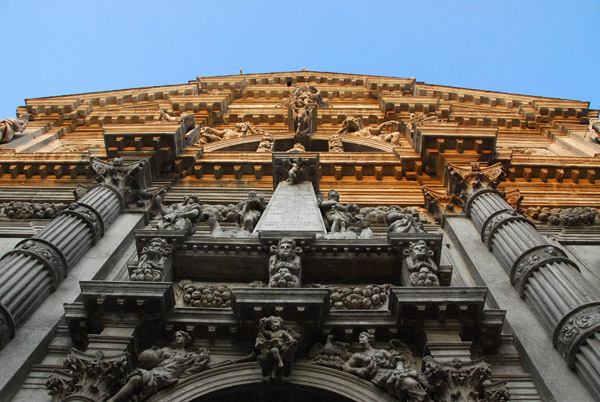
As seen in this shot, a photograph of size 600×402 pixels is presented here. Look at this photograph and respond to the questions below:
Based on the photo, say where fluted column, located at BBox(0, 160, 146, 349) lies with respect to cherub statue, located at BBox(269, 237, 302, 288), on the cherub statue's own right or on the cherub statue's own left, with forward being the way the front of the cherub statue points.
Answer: on the cherub statue's own right

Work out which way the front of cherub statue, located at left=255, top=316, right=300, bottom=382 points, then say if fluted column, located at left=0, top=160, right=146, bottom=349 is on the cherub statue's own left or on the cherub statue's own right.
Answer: on the cherub statue's own right

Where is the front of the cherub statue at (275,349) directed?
toward the camera

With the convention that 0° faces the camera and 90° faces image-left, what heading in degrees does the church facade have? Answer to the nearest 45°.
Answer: approximately 0°

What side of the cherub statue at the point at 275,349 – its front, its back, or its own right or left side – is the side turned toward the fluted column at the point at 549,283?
left

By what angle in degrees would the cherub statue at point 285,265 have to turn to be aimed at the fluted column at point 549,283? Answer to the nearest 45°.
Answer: approximately 90° to its left
